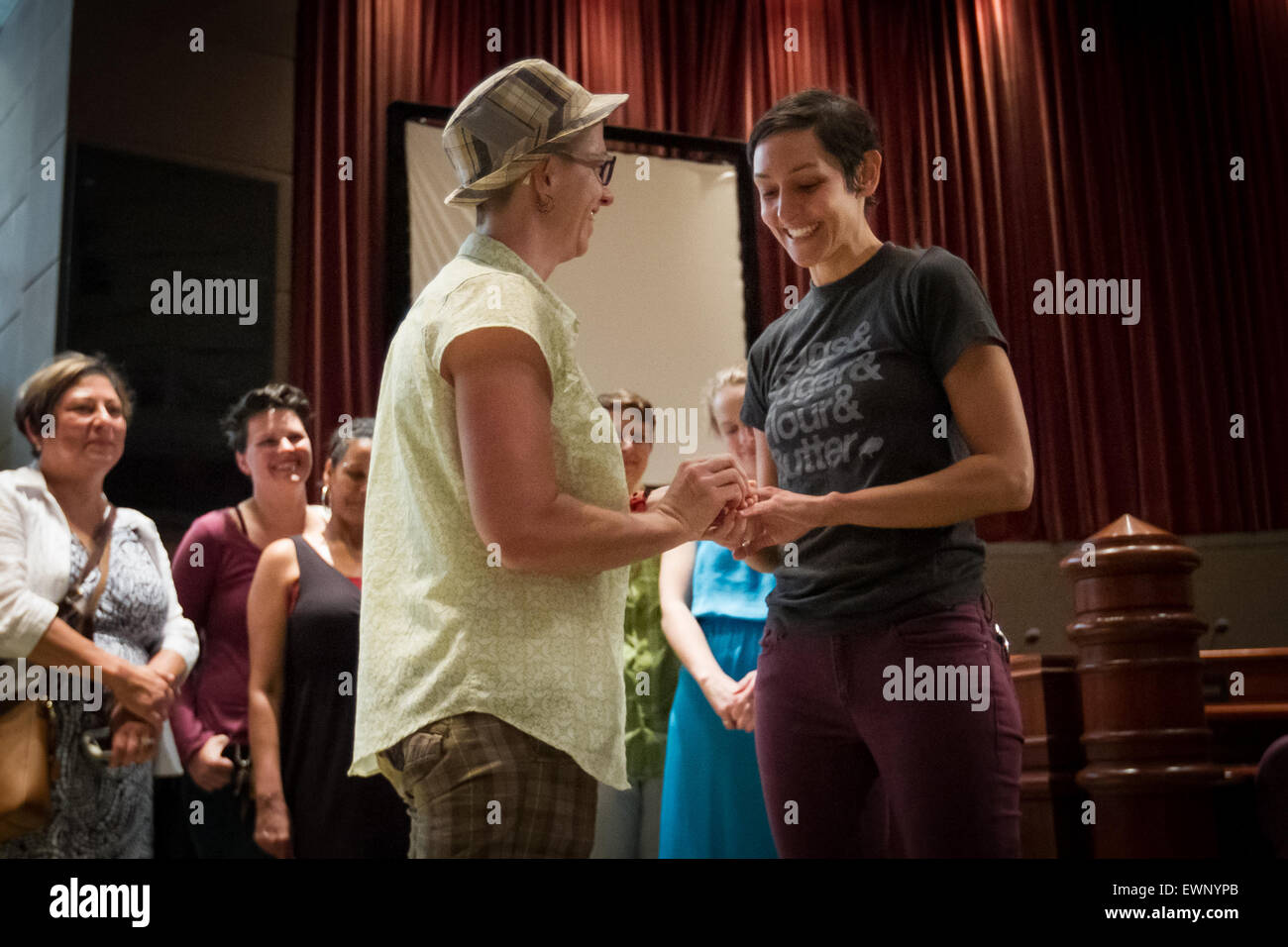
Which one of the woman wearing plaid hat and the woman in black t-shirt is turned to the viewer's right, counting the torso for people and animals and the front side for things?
the woman wearing plaid hat

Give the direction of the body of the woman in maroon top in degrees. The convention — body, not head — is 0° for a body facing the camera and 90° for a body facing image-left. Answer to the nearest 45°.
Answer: approximately 315°

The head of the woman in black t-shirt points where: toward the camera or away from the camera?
toward the camera

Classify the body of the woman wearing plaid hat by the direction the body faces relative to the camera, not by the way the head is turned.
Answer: to the viewer's right

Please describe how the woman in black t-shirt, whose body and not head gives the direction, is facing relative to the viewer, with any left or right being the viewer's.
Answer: facing the viewer and to the left of the viewer

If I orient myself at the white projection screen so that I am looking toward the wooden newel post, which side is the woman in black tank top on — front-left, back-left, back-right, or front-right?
front-right

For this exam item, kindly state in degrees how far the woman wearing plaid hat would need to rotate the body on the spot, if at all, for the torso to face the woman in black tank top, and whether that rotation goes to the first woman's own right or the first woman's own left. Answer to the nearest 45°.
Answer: approximately 90° to the first woman's own left

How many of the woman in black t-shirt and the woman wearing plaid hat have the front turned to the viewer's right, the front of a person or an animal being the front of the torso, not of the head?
1

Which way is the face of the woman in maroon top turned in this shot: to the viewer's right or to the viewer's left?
to the viewer's right

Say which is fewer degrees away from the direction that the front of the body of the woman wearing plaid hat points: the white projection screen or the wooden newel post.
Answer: the wooden newel post

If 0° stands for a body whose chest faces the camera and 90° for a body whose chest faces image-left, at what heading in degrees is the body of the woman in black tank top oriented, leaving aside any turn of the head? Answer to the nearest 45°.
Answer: approximately 315°

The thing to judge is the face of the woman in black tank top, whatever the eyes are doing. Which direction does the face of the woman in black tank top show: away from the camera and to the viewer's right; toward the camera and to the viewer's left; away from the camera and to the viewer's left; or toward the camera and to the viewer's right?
toward the camera and to the viewer's right

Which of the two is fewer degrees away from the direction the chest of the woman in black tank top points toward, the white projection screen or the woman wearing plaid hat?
the woman wearing plaid hat
